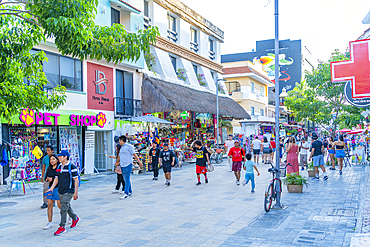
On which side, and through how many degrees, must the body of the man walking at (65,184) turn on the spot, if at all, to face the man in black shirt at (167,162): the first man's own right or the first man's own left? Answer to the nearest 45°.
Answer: approximately 180°

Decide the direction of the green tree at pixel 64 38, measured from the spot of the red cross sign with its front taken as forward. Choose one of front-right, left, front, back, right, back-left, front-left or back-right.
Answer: right

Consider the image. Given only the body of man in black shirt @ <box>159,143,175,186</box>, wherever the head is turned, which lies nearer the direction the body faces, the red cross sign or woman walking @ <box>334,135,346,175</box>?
the red cross sign

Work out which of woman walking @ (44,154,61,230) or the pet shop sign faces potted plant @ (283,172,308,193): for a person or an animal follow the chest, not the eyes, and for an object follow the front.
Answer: the pet shop sign

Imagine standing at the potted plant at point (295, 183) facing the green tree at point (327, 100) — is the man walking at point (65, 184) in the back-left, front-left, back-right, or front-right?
back-left

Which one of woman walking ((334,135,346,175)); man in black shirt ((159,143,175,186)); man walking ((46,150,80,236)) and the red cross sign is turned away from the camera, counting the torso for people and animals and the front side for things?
the woman walking

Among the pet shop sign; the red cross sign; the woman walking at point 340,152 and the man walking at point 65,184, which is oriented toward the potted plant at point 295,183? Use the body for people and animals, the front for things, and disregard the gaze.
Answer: the pet shop sign

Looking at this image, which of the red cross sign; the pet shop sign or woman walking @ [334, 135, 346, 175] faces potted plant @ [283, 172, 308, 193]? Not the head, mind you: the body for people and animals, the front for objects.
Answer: the pet shop sign

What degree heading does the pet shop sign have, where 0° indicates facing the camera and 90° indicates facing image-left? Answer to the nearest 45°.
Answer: approximately 315°

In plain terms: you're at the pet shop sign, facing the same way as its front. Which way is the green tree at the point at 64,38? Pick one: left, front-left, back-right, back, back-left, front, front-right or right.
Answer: front-right

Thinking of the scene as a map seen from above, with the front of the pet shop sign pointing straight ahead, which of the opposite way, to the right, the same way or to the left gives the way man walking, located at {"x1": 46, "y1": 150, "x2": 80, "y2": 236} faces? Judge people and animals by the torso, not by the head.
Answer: to the right
